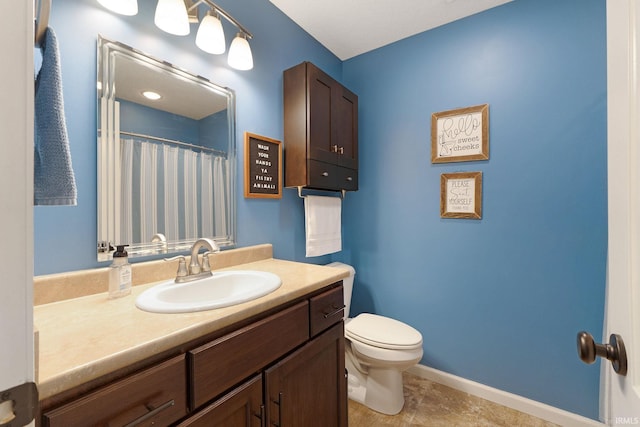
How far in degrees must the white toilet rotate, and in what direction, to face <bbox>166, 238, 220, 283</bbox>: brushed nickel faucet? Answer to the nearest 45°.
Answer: approximately 90° to its right

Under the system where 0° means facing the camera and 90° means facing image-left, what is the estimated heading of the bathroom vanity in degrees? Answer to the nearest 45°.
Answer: approximately 315°

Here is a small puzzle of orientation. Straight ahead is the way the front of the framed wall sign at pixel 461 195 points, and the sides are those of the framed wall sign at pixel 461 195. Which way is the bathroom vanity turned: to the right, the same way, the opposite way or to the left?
to the left

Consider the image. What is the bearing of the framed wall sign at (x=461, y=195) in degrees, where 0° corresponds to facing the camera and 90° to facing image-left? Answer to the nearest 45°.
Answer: approximately 0°

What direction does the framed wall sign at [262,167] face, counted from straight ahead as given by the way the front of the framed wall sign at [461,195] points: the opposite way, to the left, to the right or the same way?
to the left

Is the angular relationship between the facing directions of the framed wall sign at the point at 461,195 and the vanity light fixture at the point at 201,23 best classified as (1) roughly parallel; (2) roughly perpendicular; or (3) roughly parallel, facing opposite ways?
roughly perpendicular

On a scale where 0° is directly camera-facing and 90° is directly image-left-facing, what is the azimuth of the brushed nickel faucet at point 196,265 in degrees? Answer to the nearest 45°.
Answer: approximately 315°
